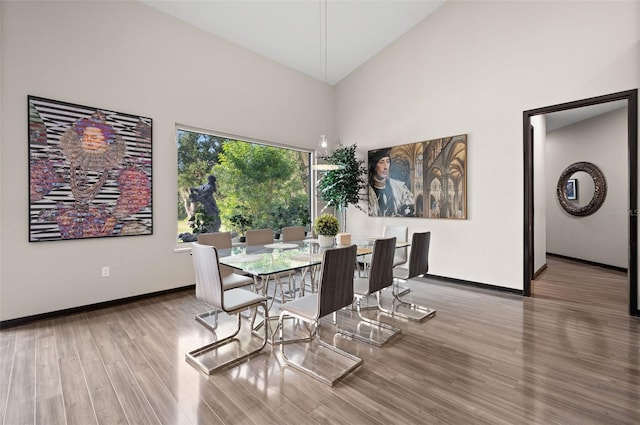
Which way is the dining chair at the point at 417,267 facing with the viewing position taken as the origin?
facing away from the viewer and to the left of the viewer

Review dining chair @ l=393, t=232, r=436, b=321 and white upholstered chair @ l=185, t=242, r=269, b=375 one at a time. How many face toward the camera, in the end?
0

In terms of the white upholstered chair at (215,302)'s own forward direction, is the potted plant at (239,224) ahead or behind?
ahead

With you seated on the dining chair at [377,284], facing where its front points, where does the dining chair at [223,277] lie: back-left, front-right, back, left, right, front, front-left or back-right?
front-left

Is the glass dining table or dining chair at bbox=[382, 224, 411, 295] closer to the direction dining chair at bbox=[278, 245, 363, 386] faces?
the glass dining table

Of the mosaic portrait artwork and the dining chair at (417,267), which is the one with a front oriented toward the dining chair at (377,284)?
the mosaic portrait artwork

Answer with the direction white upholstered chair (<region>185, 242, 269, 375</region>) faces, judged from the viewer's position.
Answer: facing away from the viewer and to the right of the viewer

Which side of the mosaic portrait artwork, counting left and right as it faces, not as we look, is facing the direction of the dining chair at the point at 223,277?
front

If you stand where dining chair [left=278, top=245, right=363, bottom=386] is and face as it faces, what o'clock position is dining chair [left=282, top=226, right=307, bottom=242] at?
dining chair [left=282, top=226, right=307, bottom=242] is roughly at 1 o'clock from dining chair [left=278, top=245, right=363, bottom=386].

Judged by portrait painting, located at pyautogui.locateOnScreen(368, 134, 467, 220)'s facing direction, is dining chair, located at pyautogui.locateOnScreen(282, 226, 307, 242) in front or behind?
in front
